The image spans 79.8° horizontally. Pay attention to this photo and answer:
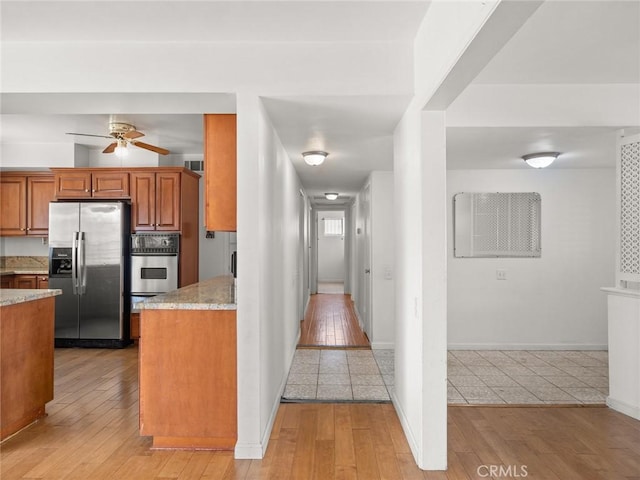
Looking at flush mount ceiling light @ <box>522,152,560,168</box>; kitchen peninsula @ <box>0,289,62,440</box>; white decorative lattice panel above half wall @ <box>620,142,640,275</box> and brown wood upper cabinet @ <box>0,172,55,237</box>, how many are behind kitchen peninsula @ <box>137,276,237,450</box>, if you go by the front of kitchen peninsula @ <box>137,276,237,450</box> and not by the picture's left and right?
2

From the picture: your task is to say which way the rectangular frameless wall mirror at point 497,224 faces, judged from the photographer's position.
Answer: facing the viewer

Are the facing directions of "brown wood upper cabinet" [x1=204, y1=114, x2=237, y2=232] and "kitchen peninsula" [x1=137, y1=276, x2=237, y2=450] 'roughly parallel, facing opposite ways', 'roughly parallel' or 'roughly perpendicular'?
roughly parallel

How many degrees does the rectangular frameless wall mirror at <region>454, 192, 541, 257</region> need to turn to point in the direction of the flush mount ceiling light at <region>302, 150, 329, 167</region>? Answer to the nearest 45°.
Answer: approximately 45° to its right

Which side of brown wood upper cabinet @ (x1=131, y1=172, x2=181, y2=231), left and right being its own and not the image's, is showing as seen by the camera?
front

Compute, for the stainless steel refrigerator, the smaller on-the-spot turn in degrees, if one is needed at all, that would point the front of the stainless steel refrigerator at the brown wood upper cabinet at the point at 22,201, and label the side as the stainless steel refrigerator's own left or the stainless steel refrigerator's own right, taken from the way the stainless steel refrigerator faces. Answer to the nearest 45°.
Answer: approximately 135° to the stainless steel refrigerator's own right

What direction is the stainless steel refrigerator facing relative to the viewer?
toward the camera

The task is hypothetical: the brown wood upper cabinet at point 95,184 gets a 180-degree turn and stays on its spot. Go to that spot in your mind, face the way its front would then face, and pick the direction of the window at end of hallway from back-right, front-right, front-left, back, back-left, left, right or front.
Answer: front-right

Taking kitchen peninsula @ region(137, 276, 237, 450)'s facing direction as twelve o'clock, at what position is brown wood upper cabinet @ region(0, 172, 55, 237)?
The brown wood upper cabinet is roughly at 2 o'clock from the kitchen peninsula.

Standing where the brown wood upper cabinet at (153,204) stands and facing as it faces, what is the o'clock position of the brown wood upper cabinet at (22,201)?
the brown wood upper cabinet at (22,201) is roughly at 4 o'clock from the brown wood upper cabinet at (153,204).

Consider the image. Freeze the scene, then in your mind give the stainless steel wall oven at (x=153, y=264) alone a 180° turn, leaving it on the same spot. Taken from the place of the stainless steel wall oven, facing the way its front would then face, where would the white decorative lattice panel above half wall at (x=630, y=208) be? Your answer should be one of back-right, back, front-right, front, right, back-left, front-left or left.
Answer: back-right

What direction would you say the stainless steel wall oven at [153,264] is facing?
toward the camera
